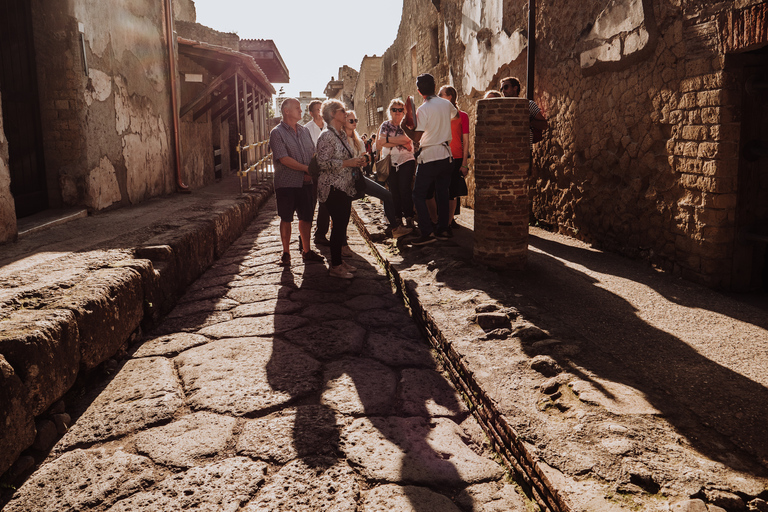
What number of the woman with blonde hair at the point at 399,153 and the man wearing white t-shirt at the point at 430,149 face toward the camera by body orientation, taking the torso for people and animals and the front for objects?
1

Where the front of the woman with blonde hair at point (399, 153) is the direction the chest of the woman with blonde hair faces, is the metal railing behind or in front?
behind

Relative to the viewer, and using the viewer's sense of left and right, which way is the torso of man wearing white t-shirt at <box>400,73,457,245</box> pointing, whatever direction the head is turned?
facing away from the viewer and to the left of the viewer

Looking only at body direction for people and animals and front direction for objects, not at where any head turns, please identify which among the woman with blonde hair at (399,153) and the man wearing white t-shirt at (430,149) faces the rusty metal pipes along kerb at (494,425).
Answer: the woman with blonde hair

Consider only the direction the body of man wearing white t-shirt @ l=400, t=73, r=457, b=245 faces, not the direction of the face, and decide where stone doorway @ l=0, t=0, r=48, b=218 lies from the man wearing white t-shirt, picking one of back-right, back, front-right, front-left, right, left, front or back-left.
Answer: front-left

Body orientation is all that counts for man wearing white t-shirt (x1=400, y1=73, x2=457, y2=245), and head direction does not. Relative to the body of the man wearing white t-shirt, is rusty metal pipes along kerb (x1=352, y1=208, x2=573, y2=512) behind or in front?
behind

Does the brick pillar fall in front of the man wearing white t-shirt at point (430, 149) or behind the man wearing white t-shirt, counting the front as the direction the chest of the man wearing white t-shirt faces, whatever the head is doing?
behind

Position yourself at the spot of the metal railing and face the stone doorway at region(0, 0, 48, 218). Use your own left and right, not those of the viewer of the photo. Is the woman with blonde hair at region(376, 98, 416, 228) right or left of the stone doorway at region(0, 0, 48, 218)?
left

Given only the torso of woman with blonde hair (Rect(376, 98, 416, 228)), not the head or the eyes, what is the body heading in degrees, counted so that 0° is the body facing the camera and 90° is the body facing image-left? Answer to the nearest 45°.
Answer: approximately 0°
